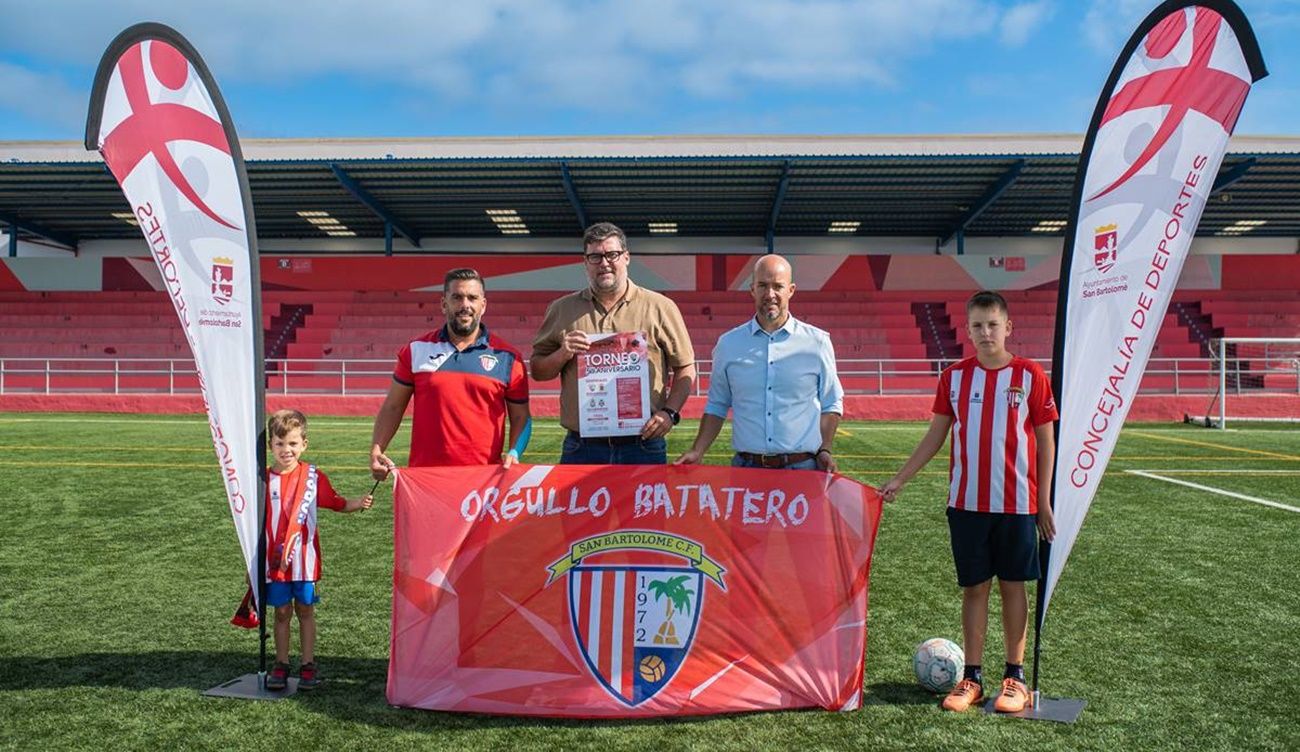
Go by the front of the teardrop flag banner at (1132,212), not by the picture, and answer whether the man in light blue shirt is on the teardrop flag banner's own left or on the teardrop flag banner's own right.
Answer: on the teardrop flag banner's own right

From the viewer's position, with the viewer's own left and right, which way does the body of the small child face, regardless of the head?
facing the viewer

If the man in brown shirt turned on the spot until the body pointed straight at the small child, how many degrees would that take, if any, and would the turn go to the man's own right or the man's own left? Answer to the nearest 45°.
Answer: approximately 90° to the man's own right

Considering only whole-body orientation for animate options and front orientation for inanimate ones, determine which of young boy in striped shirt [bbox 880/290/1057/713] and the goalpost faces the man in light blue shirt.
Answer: the goalpost

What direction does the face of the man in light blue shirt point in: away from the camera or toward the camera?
toward the camera

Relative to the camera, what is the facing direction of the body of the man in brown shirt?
toward the camera

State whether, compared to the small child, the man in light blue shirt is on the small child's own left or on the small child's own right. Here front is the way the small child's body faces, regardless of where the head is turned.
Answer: on the small child's own left

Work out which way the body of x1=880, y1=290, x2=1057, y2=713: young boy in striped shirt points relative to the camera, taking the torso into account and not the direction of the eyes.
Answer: toward the camera

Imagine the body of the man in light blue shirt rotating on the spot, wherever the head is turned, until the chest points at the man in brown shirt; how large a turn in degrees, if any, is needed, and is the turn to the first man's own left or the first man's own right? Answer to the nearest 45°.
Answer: approximately 90° to the first man's own right

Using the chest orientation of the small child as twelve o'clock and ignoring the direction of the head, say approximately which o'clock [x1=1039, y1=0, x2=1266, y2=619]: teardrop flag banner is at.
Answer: The teardrop flag banner is roughly at 10 o'clock from the small child.

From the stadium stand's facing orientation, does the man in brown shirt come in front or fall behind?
in front

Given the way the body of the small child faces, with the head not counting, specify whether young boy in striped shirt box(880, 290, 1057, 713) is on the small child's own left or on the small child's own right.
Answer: on the small child's own left

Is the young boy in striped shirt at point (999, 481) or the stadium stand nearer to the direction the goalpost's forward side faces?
the young boy in striped shirt

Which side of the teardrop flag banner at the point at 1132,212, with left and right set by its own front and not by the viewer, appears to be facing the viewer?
front

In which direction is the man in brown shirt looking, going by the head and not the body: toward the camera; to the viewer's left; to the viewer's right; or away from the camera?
toward the camera

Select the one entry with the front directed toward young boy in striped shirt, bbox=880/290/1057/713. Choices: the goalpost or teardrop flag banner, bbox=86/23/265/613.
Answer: the goalpost
